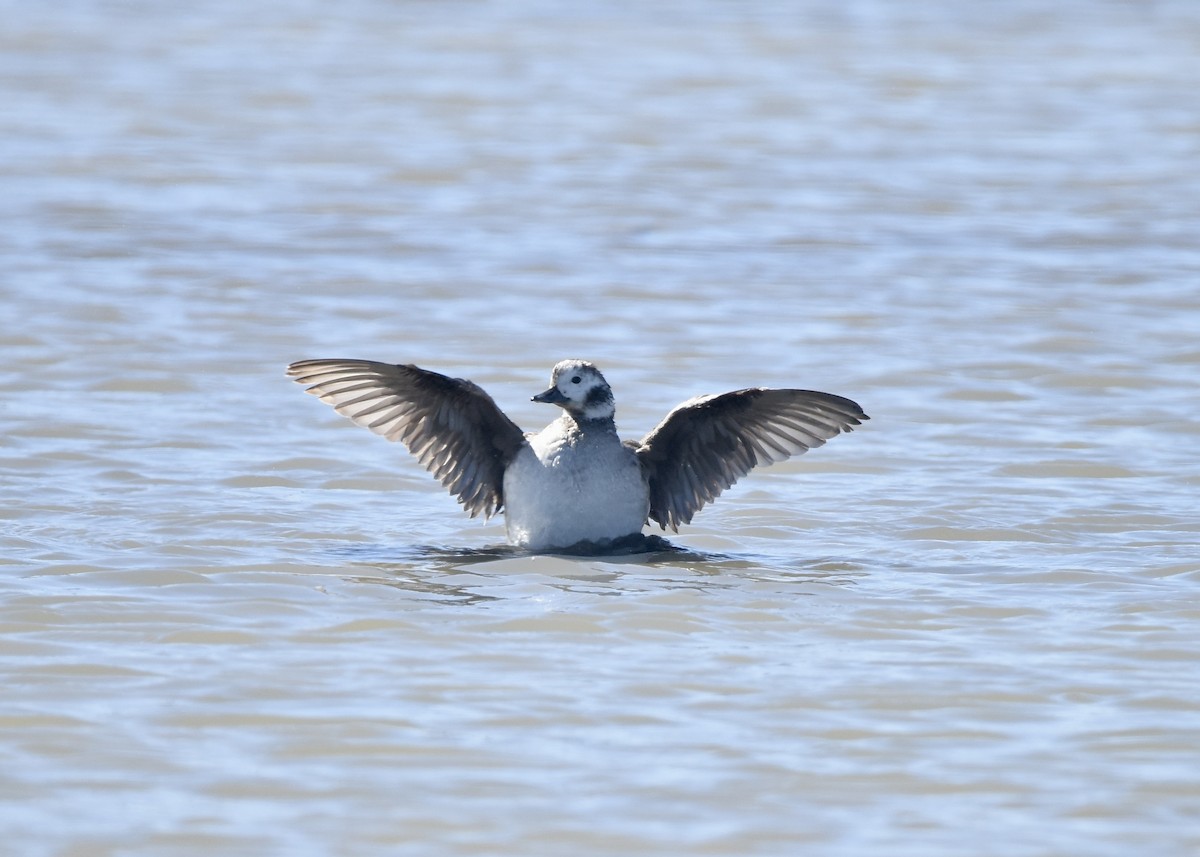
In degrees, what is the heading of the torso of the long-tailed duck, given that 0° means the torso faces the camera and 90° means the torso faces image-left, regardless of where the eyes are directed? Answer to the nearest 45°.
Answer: approximately 0°
